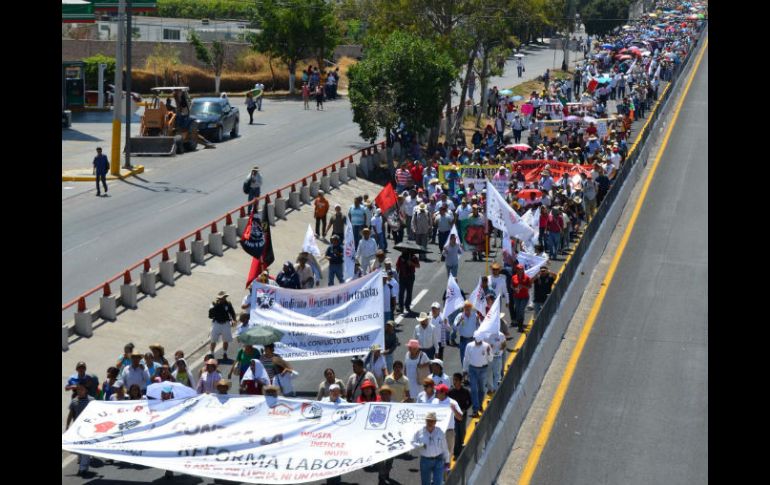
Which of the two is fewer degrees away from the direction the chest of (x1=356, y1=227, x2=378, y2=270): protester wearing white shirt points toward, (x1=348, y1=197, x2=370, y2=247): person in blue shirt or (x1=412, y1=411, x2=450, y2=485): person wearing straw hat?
the person wearing straw hat

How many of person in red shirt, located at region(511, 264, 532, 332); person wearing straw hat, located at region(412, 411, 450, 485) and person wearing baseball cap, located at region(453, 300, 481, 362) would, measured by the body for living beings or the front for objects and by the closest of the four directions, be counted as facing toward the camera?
3

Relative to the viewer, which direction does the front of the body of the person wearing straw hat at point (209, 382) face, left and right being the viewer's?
facing the viewer

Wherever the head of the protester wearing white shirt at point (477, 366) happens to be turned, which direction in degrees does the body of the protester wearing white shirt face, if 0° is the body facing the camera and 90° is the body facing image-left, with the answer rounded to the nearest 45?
approximately 0°

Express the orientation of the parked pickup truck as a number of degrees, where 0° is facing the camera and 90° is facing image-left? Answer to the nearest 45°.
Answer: approximately 45°

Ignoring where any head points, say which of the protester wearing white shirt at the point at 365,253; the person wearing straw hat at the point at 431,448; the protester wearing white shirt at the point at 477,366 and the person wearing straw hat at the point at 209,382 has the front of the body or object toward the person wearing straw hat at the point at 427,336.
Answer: the protester wearing white shirt at the point at 365,253

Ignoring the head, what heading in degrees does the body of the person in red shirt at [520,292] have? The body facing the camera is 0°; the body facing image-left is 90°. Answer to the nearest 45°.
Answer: approximately 0°

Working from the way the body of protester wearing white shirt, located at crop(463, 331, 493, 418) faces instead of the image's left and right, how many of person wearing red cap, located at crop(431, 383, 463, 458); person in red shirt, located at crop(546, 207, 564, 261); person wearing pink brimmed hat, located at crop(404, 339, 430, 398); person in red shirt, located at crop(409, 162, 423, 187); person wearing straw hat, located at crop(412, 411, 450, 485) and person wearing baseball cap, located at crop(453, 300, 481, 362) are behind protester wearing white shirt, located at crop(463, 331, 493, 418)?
3

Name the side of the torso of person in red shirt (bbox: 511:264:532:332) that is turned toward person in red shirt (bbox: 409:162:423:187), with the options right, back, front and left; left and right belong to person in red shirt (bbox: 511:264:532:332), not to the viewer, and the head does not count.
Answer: back

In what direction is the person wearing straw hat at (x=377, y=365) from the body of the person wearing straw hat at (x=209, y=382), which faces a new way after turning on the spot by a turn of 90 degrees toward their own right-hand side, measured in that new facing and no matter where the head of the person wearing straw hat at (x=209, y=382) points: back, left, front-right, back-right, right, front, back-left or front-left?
back
